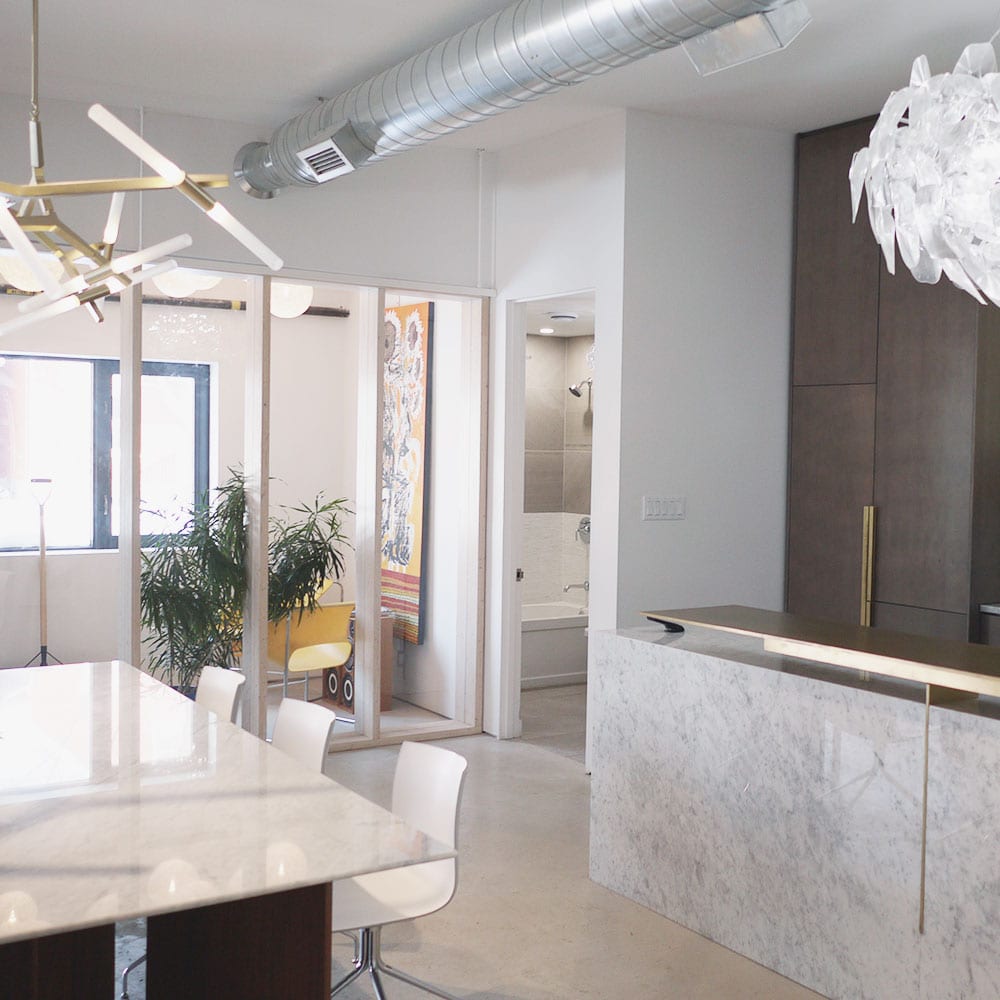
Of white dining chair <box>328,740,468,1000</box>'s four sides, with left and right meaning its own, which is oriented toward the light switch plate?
back

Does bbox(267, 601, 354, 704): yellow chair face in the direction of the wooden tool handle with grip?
no

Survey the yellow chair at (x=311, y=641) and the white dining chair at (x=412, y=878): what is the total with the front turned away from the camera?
0

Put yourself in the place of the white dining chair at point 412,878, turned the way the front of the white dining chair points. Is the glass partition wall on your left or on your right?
on your right

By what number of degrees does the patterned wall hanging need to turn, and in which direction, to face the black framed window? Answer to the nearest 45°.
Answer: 0° — it already faces it

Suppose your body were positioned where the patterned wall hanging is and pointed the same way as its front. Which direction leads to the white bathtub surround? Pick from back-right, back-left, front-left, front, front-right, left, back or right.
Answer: back

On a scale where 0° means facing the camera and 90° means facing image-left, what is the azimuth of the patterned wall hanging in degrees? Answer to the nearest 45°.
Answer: approximately 45°

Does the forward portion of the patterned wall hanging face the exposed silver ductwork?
no

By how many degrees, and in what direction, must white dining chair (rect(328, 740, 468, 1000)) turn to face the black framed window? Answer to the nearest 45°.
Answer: approximately 90° to its right

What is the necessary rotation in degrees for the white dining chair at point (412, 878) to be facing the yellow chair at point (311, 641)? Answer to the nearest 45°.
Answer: approximately 135° to its right

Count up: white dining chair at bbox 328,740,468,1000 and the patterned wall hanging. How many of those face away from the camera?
0

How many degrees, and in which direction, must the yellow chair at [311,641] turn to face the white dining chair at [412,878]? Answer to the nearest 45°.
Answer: approximately 45° to its right

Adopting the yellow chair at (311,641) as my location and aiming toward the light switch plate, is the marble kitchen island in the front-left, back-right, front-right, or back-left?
front-right

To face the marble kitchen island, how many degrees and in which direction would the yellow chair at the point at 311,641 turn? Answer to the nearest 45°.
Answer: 0° — it already faces it

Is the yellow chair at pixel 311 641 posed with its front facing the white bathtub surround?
no

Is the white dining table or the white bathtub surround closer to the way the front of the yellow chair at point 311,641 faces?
the white dining table

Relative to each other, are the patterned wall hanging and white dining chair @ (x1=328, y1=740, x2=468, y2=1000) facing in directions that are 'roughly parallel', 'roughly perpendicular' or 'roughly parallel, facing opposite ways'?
roughly parallel

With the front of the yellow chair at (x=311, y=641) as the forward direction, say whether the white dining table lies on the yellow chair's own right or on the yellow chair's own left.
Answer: on the yellow chair's own right

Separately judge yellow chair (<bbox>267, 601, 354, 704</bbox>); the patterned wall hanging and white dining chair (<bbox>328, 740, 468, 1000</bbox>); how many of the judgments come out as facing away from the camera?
0

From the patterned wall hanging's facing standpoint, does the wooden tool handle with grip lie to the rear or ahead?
ahead
